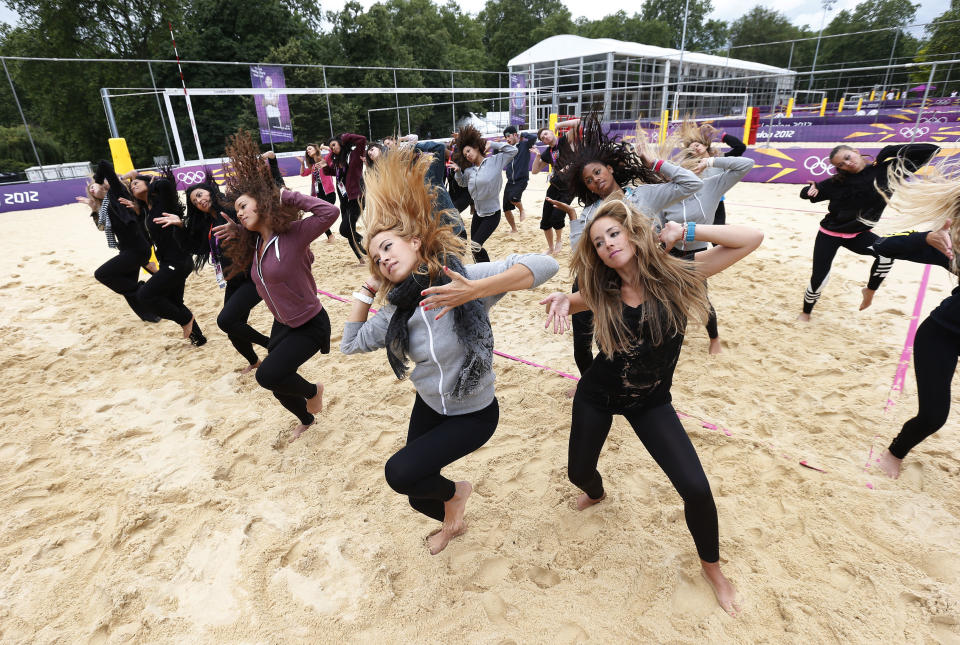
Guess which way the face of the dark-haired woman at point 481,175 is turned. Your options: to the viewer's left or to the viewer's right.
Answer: to the viewer's left

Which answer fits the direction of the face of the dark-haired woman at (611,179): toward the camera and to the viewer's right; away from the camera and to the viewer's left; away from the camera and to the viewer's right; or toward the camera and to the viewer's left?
toward the camera and to the viewer's left

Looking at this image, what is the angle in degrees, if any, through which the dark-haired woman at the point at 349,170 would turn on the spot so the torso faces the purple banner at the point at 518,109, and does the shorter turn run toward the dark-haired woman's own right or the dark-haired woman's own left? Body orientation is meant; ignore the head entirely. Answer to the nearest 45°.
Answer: approximately 180°

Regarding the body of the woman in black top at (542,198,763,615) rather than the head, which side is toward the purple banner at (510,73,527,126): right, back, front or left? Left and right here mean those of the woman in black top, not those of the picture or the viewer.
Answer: back

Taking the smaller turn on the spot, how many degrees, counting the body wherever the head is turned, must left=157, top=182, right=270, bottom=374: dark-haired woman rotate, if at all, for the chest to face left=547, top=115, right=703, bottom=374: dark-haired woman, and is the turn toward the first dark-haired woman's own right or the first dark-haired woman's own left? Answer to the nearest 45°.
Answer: approximately 90° to the first dark-haired woman's own left

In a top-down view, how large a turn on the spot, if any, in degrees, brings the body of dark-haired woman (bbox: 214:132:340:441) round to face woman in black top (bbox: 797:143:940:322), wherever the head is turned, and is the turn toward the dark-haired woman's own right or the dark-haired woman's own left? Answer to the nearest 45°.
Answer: approximately 135° to the dark-haired woman's own left

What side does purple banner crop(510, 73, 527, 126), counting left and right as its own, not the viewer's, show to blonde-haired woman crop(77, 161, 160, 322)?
front

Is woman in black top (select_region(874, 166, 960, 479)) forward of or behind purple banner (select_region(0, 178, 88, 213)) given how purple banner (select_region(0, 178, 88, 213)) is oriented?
forward

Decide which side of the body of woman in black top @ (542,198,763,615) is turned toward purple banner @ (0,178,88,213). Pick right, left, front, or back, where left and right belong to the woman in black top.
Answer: right

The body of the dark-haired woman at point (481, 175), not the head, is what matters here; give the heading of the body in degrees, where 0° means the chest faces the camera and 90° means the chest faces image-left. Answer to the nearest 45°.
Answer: approximately 45°

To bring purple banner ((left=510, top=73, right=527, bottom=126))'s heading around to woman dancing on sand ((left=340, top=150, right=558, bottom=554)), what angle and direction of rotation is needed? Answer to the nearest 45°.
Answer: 0° — it already faces them

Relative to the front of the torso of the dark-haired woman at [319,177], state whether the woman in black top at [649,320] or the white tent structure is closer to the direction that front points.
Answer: the woman in black top

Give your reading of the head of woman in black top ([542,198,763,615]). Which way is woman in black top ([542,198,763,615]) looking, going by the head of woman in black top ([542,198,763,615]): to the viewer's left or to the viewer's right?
to the viewer's left
